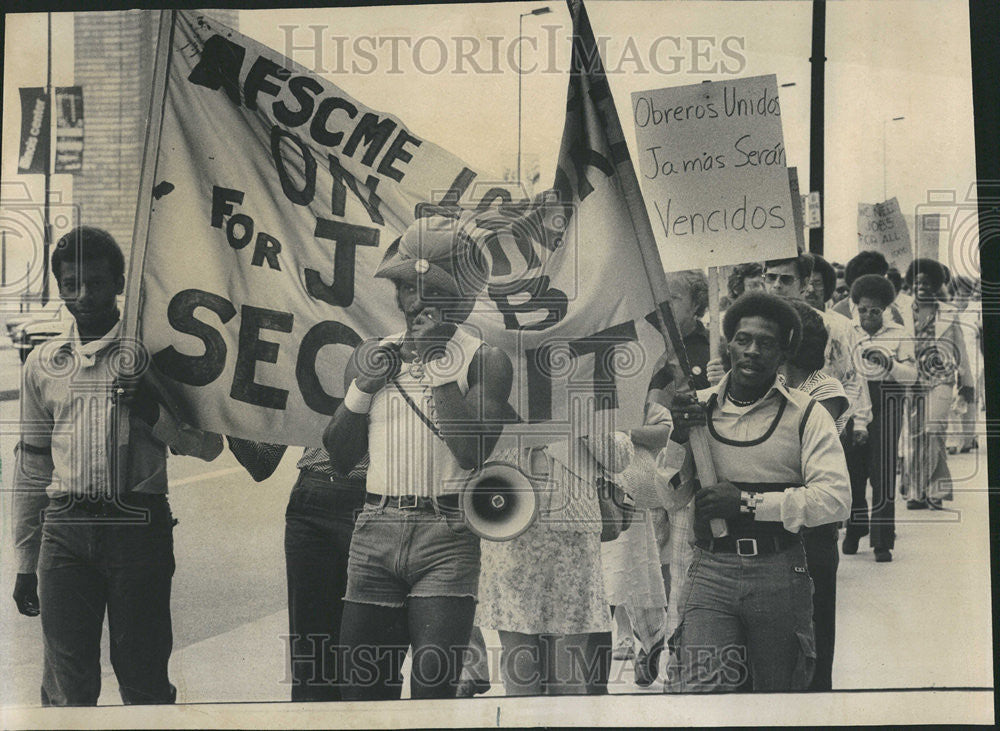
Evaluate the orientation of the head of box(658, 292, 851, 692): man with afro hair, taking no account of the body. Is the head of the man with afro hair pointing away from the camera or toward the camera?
toward the camera

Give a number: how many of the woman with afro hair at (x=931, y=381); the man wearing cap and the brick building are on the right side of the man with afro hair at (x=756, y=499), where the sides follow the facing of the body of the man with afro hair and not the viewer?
2

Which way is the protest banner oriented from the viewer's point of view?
toward the camera

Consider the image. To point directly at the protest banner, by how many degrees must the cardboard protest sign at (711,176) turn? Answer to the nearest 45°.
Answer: approximately 90° to its right

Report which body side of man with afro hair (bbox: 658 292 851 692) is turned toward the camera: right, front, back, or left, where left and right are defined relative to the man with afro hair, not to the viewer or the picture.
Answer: front

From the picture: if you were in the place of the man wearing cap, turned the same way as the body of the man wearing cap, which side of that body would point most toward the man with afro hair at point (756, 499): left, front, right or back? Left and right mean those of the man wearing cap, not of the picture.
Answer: left

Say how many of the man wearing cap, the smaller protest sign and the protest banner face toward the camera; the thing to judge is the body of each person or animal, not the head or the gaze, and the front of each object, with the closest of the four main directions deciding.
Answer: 3

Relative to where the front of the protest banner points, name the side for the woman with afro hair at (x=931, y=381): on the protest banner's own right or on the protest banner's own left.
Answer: on the protest banner's own left

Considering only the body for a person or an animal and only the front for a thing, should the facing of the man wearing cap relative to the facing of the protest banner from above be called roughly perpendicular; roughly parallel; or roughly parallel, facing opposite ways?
roughly parallel

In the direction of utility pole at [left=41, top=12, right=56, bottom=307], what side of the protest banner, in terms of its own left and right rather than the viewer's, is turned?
back

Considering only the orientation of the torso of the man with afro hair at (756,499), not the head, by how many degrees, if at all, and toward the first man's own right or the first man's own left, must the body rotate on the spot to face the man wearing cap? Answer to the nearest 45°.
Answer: approximately 90° to the first man's own right

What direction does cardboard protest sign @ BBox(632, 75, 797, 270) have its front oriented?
toward the camera

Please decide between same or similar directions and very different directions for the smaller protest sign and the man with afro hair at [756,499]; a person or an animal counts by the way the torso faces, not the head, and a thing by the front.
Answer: same or similar directions
